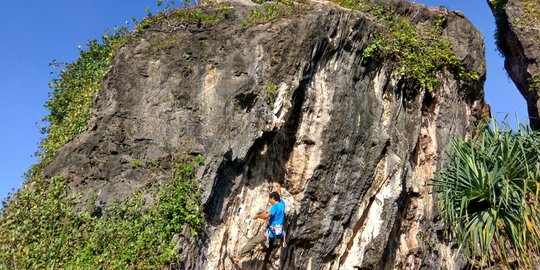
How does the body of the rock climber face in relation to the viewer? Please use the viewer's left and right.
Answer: facing away from the viewer and to the left of the viewer

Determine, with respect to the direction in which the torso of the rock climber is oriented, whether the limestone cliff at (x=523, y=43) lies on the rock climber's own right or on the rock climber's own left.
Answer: on the rock climber's own right

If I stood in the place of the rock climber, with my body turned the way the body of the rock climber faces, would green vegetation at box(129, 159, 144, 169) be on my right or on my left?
on my left

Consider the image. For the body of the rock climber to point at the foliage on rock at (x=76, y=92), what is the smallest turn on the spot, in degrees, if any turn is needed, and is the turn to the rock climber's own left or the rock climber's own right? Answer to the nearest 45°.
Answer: approximately 45° to the rock climber's own left

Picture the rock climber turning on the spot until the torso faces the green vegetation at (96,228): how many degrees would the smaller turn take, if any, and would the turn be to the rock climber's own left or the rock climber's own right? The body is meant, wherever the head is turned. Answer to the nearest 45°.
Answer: approximately 45° to the rock climber's own left
